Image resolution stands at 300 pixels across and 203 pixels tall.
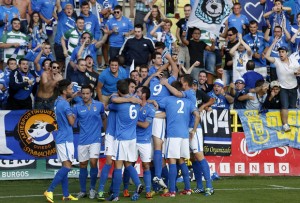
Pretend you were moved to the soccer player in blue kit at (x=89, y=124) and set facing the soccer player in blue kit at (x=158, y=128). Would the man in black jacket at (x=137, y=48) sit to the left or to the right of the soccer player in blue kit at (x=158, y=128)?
left

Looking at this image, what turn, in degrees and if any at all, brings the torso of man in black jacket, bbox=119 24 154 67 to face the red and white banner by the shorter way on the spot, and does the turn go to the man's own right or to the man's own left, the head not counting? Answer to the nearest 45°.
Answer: approximately 90° to the man's own left

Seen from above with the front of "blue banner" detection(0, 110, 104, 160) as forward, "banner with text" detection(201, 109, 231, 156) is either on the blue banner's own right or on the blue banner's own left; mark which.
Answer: on the blue banner's own left

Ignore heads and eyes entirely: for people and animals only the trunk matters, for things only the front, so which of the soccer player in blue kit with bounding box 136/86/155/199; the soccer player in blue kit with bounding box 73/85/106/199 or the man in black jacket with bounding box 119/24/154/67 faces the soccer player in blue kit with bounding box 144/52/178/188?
the man in black jacket

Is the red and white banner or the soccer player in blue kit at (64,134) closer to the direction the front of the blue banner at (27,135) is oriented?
the soccer player in blue kit

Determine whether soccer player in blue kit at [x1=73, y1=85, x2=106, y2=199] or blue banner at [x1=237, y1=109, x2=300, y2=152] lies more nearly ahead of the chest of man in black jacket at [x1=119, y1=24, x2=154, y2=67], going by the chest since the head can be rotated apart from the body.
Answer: the soccer player in blue kit

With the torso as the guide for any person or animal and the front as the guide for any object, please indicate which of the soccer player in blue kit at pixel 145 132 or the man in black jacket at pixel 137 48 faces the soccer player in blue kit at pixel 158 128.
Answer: the man in black jacket
